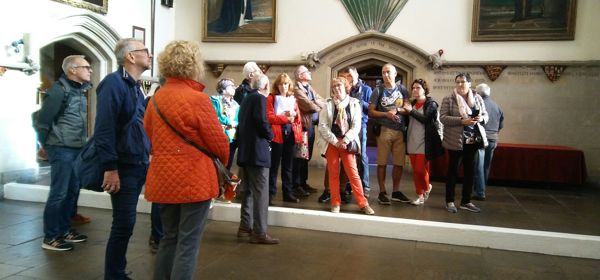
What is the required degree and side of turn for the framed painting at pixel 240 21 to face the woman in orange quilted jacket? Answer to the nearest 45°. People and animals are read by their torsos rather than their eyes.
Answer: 0° — it already faces them

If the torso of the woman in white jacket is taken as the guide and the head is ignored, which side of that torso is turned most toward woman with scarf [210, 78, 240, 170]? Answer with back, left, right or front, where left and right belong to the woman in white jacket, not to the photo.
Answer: right

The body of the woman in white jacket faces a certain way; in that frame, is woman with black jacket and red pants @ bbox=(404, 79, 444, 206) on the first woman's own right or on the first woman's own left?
on the first woman's own left

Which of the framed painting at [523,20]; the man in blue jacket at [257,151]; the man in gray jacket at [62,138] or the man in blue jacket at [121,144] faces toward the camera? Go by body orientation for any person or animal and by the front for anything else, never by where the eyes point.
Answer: the framed painting

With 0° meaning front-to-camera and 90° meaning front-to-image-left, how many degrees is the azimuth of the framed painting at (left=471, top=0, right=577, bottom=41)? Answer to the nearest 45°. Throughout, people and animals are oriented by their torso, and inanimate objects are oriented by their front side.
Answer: approximately 0°

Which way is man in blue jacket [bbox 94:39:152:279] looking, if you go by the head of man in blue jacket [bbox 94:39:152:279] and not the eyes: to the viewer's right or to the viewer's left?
to the viewer's right

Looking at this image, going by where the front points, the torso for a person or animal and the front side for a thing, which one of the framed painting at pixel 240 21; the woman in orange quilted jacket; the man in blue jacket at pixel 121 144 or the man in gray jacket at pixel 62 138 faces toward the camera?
the framed painting

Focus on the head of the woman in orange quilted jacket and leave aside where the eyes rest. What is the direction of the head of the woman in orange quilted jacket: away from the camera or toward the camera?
away from the camera

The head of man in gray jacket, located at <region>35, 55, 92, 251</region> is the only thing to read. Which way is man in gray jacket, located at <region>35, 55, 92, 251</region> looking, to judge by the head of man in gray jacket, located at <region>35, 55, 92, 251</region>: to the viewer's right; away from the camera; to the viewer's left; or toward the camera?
to the viewer's right

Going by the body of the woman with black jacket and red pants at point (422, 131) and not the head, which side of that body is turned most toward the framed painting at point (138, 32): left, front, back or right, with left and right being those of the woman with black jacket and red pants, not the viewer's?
right

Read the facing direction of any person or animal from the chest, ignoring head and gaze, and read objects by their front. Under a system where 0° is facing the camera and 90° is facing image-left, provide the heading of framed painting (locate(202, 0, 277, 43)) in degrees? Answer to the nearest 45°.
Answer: approximately 0°

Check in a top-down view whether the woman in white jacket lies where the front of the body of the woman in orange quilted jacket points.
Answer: yes

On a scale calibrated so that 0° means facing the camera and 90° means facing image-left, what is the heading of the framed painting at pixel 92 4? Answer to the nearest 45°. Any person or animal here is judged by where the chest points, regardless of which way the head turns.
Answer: approximately 315°

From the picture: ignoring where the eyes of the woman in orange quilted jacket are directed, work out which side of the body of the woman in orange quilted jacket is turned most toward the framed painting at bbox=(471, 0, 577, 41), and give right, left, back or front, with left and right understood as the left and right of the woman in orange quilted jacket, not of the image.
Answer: front

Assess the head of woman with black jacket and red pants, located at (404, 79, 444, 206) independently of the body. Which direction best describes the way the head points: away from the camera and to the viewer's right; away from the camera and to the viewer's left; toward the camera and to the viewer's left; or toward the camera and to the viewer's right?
toward the camera and to the viewer's left
